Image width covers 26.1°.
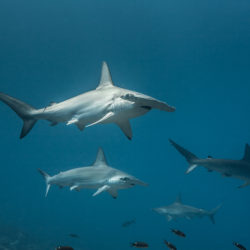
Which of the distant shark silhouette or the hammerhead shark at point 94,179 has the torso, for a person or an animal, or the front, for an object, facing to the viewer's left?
the distant shark silhouette

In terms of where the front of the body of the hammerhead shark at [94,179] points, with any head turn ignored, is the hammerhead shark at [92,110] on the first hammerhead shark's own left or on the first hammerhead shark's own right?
on the first hammerhead shark's own right

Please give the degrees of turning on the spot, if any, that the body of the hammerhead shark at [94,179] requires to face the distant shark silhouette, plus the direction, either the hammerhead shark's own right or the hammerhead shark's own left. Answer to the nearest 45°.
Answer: approximately 45° to the hammerhead shark's own left

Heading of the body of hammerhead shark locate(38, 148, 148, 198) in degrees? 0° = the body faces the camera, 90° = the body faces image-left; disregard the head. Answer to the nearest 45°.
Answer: approximately 270°

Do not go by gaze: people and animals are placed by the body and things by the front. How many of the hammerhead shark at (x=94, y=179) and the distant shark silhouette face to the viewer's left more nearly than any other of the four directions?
1

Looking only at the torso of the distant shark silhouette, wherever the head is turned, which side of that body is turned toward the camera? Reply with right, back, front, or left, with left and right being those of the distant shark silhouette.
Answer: left

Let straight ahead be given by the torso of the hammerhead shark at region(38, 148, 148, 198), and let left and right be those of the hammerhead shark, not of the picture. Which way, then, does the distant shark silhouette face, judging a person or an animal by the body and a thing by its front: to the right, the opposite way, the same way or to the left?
the opposite way
